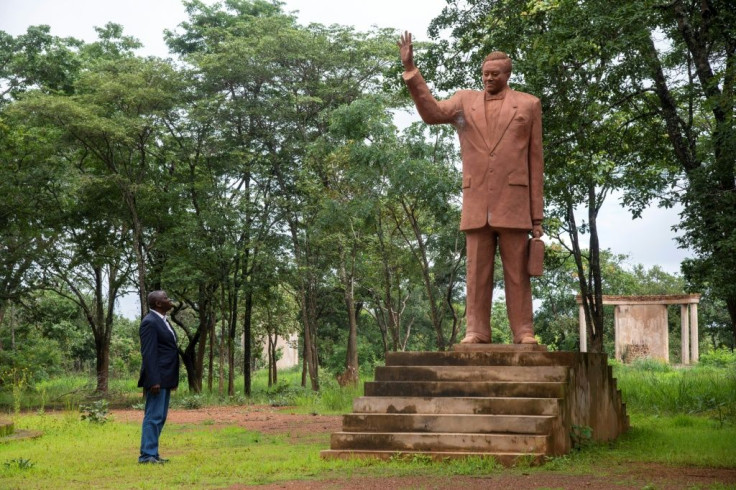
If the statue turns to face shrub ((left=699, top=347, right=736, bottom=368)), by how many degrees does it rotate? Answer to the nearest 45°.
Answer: approximately 180°

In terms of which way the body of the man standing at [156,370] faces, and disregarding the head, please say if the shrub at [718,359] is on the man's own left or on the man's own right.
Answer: on the man's own left

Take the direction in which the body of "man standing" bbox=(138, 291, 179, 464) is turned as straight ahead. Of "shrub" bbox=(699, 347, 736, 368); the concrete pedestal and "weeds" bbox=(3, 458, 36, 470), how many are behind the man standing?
1

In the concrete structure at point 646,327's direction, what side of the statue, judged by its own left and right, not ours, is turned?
back

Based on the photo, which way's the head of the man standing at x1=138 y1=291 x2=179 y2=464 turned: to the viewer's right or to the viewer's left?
to the viewer's right

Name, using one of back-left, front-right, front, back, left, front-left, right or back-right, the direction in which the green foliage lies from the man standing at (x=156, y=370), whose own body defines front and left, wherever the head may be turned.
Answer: left

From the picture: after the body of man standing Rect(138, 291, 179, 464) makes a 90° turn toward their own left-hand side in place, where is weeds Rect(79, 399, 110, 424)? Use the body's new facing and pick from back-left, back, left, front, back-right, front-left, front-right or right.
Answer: front

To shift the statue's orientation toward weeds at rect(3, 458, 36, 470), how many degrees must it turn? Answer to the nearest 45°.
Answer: approximately 90° to its right

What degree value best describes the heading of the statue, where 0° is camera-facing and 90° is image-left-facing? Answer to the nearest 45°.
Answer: approximately 0°

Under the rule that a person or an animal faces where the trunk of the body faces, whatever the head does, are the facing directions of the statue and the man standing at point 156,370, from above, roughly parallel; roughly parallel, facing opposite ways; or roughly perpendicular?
roughly perpendicular

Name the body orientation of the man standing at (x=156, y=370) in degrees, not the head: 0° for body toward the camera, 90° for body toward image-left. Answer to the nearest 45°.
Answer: approximately 270°
